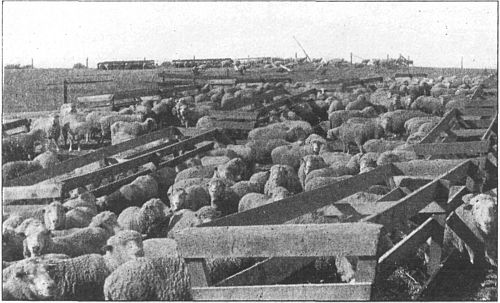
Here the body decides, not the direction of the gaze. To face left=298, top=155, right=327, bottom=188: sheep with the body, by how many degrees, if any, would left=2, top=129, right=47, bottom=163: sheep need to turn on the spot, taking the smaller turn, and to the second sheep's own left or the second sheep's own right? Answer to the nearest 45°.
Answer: approximately 45° to the second sheep's own right

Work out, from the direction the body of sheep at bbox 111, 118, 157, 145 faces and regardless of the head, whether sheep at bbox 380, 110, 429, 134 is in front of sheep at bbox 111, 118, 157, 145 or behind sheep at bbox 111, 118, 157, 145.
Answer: in front

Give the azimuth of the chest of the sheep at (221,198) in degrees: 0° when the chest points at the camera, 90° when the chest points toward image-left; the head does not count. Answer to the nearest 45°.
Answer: approximately 45°
